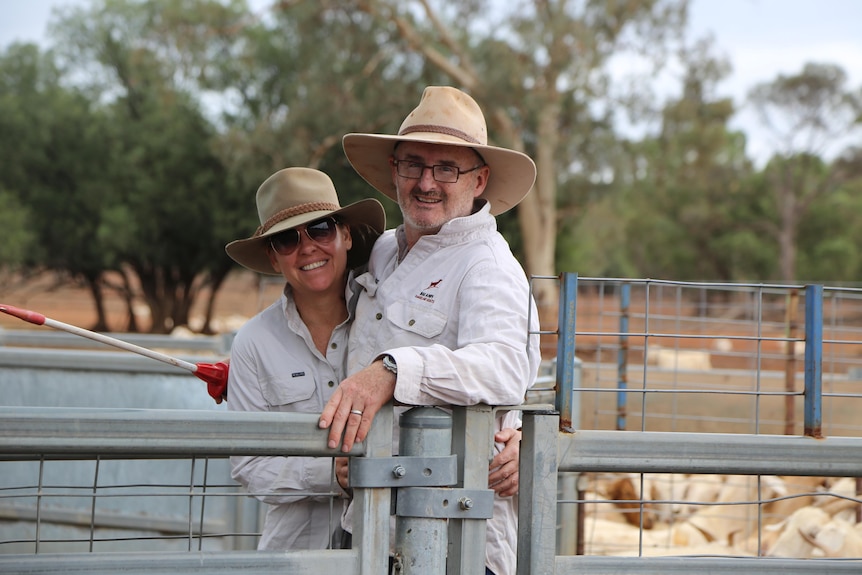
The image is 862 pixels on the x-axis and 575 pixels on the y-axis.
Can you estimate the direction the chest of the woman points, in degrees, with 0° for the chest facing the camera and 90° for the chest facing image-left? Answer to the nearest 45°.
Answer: approximately 315°

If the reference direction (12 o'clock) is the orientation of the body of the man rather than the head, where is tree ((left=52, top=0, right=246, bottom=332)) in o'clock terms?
The tree is roughly at 4 o'clock from the man.

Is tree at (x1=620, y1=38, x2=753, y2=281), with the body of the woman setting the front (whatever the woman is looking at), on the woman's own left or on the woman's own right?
on the woman's own left
